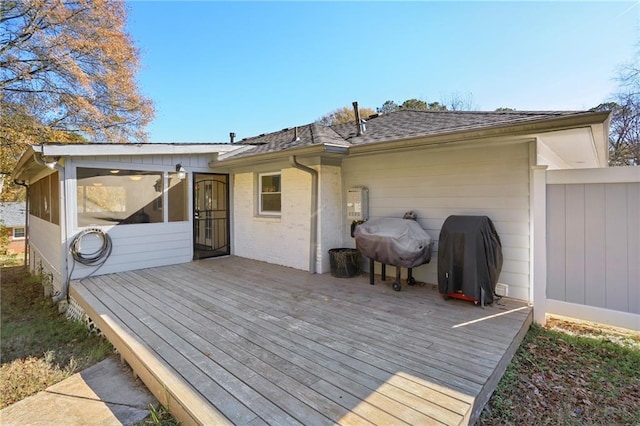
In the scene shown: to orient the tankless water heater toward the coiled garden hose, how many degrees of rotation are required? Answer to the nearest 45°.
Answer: approximately 45° to its right

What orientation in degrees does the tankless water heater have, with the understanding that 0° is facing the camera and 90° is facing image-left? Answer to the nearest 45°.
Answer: approximately 45°

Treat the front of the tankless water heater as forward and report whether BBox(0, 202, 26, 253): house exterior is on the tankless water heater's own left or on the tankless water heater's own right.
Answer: on the tankless water heater's own right

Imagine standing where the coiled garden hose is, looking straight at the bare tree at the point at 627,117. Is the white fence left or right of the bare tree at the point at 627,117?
right

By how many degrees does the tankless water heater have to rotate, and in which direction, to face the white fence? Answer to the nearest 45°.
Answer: approximately 90° to its left
